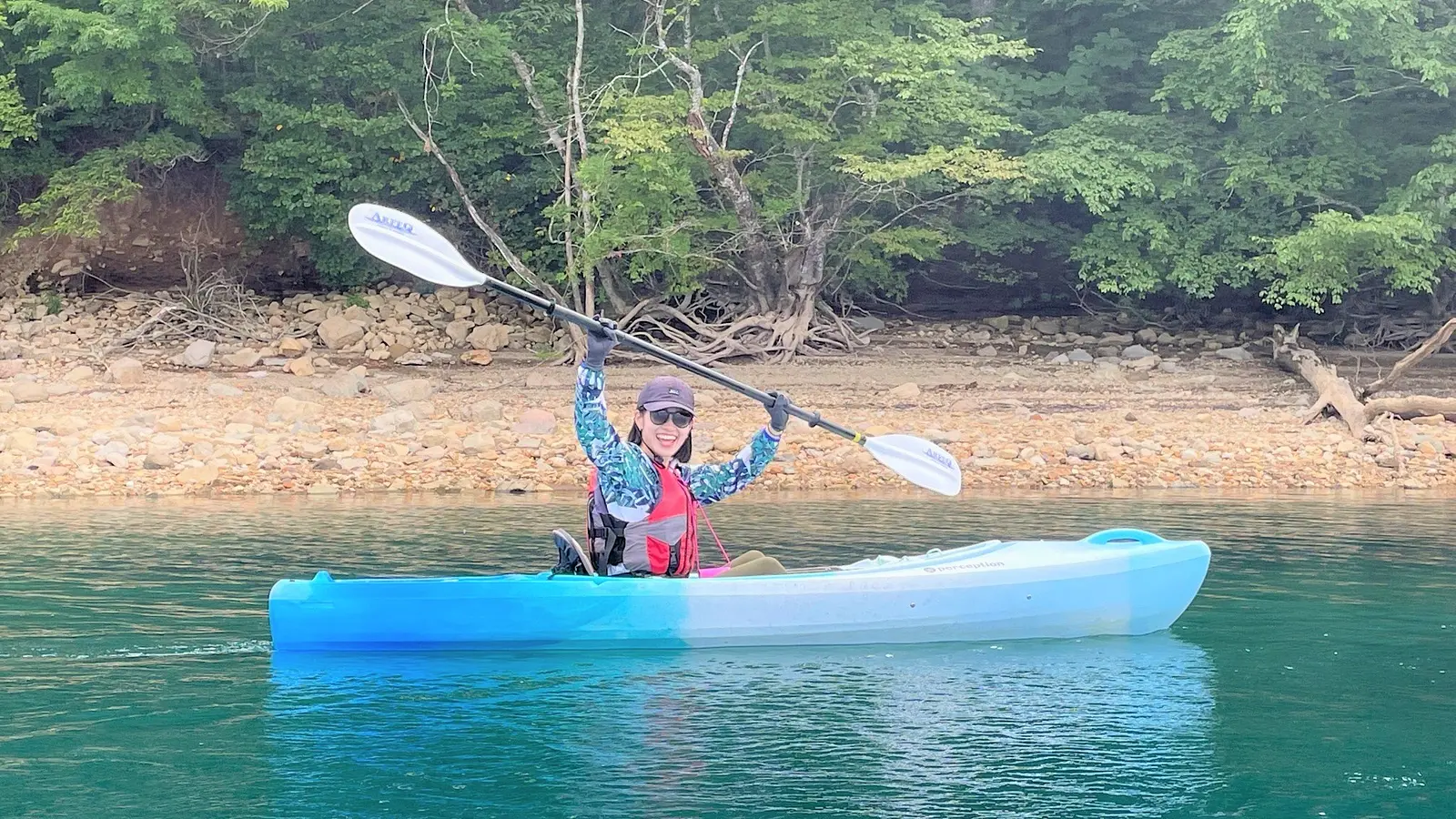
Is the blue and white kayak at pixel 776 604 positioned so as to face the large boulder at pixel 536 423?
no

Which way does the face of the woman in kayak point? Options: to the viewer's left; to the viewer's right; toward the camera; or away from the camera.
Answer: toward the camera

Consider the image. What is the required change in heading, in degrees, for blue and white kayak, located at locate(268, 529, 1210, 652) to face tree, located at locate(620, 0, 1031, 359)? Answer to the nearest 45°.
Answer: approximately 90° to its left

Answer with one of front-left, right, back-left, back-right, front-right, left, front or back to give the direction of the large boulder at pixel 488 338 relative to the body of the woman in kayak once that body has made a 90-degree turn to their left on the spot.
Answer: front-left

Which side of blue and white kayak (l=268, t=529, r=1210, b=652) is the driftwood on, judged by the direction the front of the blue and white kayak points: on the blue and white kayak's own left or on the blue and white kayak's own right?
on the blue and white kayak's own left

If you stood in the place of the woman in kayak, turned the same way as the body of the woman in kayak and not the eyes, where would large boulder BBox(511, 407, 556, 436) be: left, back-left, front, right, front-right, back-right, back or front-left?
back-left

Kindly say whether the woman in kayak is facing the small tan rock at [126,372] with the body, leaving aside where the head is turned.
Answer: no

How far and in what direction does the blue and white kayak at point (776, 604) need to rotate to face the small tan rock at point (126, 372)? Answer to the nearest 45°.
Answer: approximately 135° to its left

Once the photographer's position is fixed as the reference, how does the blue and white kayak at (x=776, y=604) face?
facing to the right of the viewer

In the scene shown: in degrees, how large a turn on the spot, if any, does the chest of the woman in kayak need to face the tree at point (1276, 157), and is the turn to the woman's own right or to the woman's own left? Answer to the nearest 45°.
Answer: approximately 90° to the woman's own left

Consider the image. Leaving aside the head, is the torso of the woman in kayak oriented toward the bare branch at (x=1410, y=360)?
no

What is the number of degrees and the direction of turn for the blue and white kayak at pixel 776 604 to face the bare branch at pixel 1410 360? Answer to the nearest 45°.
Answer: approximately 45° to its left

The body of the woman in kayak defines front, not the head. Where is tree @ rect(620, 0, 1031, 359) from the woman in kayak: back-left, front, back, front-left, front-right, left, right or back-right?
back-left

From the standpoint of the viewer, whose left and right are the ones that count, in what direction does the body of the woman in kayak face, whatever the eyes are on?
facing the viewer and to the right of the viewer
